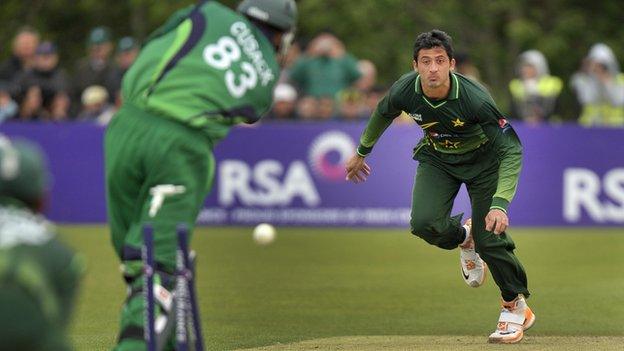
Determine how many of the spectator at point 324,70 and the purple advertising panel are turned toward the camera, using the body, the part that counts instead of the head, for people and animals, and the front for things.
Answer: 2

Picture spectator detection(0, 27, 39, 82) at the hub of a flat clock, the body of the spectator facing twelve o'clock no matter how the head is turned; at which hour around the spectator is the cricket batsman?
The cricket batsman is roughly at 12 o'clock from the spectator.

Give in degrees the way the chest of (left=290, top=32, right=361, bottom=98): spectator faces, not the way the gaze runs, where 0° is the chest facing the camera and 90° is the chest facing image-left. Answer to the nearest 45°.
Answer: approximately 0°

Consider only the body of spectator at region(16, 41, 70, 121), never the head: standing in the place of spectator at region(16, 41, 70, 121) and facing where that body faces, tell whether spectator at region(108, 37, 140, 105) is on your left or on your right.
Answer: on your left

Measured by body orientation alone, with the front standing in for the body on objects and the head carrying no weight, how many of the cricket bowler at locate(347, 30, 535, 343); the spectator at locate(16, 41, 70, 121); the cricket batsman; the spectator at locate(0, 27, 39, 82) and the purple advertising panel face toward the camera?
4

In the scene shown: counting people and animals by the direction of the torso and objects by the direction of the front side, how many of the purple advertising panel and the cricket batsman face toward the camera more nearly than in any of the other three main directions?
1

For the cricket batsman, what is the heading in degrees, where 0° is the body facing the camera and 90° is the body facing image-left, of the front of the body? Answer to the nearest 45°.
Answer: approximately 225°
